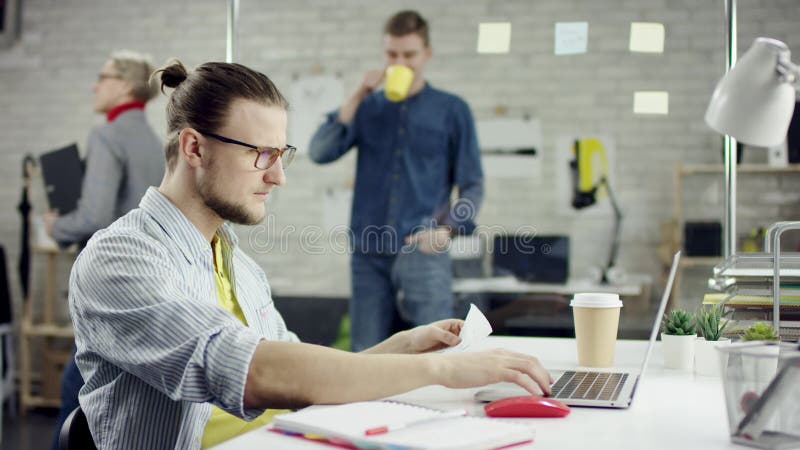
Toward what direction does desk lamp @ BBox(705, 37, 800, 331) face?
to the viewer's left

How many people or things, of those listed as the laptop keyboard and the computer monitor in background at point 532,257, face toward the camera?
1

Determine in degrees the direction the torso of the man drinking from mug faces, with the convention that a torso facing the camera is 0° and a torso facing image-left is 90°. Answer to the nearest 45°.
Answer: approximately 0°

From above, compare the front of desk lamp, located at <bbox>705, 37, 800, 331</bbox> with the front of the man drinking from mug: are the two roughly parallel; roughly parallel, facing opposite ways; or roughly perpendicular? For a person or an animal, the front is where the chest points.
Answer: roughly perpendicular

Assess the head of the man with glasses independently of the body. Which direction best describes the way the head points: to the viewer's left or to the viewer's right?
to the viewer's right

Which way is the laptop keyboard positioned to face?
to the viewer's left

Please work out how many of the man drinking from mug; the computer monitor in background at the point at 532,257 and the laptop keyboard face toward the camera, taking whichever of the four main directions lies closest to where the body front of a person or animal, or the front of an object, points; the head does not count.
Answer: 2
